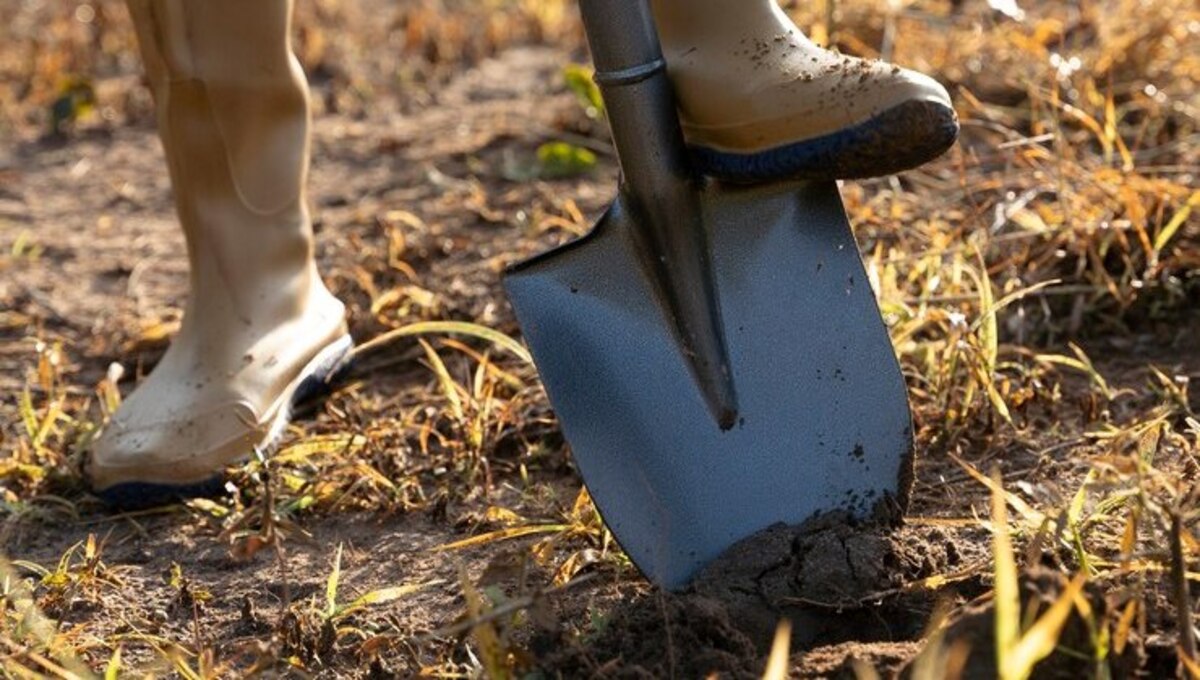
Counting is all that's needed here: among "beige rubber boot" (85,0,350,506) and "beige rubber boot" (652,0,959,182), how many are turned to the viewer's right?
1

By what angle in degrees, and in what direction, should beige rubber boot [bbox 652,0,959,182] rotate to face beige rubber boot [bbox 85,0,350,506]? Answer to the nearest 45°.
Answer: approximately 180°

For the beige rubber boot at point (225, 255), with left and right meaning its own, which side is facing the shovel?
left

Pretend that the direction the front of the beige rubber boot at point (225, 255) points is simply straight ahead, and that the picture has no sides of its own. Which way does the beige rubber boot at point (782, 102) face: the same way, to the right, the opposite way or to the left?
to the left

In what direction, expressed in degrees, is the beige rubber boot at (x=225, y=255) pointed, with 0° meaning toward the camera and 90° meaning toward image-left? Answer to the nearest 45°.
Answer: approximately 45°

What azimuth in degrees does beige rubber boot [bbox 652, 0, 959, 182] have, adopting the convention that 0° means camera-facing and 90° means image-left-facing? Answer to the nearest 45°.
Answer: approximately 270°

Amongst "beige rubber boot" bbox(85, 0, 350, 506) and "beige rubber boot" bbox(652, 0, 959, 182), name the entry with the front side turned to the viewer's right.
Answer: "beige rubber boot" bbox(652, 0, 959, 182)
